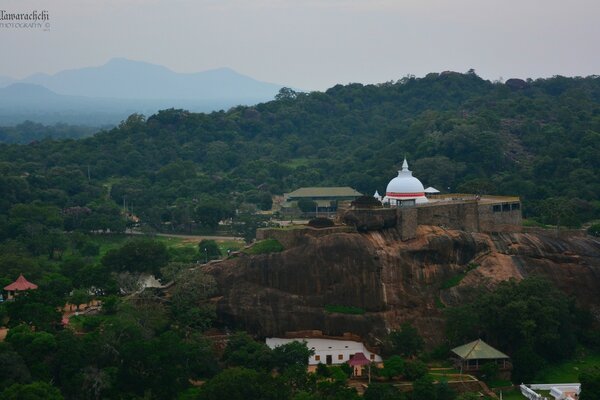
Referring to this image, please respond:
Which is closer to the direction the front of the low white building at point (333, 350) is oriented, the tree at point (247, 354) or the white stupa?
the tree

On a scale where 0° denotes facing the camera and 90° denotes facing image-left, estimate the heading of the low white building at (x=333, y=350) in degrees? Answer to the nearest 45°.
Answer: approximately 0°

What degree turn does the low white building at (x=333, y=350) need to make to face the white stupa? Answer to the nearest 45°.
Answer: approximately 135° to its left

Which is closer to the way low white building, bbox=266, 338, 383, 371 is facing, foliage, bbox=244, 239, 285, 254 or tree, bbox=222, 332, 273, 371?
the tree

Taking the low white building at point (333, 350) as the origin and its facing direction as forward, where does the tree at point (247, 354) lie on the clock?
The tree is roughly at 2 o'clock from the low white building.

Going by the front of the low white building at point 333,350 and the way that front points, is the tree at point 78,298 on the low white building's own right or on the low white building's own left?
on the low white building's own right

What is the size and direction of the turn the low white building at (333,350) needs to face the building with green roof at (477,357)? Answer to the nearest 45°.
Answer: approximately 90° to its left

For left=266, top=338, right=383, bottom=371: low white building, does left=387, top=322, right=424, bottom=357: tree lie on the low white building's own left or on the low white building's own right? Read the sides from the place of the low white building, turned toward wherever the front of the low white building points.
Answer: on the low white building's own left

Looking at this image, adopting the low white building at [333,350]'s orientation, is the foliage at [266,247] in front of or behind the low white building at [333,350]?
behind
